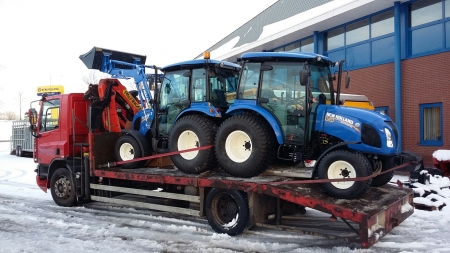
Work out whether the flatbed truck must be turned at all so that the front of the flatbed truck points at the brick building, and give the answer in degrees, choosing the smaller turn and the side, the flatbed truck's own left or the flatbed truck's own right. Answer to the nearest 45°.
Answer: approximately 90° to the flatbed truck's own right

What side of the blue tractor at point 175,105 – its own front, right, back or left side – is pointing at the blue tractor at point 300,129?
back

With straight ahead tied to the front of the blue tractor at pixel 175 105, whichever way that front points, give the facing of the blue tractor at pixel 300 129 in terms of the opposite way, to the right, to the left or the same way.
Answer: the opposite way

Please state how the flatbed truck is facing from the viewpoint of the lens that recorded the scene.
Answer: facing away from the viewer and to the left of the viewer

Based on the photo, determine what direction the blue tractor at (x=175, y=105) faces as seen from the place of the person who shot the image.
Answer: facing away from the viewer and to the left of the viewer

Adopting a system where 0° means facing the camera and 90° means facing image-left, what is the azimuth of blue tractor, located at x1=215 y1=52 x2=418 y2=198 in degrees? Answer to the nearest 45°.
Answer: approximately 315°

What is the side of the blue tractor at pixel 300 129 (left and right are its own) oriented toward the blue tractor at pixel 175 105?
back

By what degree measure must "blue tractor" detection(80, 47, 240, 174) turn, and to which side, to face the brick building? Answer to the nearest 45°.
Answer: approximately 90° to its right
